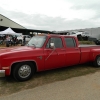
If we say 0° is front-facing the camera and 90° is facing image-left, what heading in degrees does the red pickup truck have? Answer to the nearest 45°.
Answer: approximately 45°
